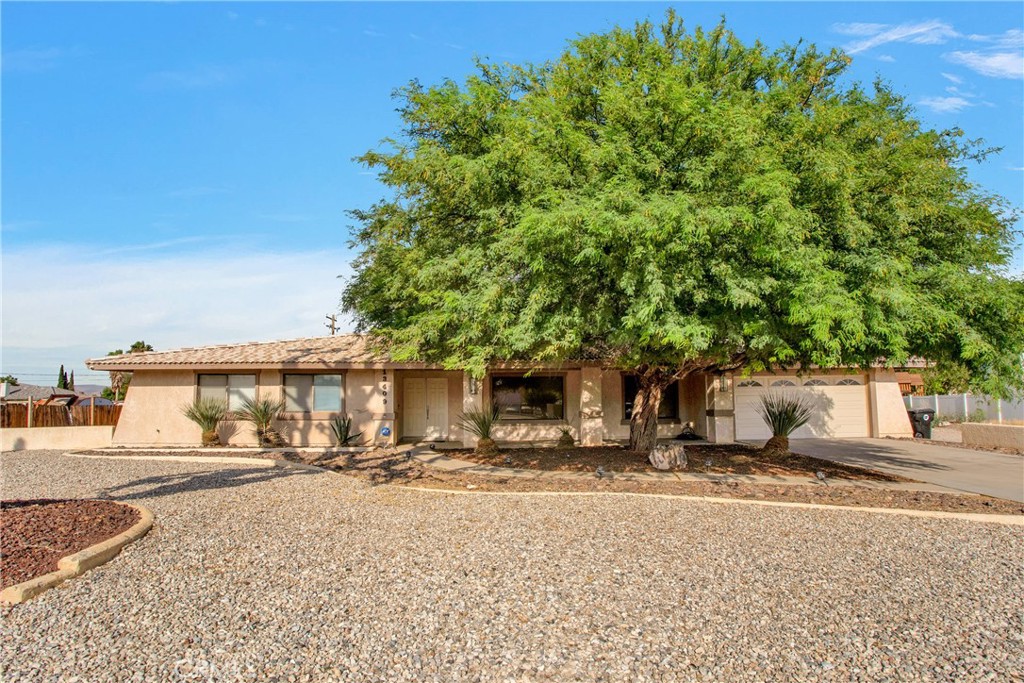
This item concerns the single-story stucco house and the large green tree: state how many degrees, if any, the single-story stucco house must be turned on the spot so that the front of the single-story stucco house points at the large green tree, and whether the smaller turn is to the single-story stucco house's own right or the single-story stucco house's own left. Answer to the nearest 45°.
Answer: approximately 45° to the single-story stucco house's own left

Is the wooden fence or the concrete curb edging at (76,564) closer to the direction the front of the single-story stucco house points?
the concrete curb edging

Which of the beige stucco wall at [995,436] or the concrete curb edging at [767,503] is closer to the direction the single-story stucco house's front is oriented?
the concrete curb edging

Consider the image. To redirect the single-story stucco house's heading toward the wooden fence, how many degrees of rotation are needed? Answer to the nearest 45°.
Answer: approximately 90° to its right

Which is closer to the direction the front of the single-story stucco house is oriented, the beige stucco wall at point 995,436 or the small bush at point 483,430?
the small bush

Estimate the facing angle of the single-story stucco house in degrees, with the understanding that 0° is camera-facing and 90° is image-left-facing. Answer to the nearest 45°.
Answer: approximately 0°

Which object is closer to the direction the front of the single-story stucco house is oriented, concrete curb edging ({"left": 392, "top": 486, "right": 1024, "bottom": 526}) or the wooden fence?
the concrete curb edging

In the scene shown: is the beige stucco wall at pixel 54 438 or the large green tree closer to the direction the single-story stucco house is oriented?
the large green tree

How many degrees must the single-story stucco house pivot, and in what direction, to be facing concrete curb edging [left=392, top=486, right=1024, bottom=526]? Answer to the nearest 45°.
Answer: approximately 45° to its left

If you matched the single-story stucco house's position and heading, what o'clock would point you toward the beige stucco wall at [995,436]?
The beige stucco wall is roughly at 9 o'clock from the single-story stucco house.

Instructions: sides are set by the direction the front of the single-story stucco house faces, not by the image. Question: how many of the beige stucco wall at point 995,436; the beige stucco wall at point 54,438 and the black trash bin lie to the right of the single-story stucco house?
1

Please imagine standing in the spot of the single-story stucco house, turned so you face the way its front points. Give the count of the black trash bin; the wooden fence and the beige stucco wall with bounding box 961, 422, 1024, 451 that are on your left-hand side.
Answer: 2

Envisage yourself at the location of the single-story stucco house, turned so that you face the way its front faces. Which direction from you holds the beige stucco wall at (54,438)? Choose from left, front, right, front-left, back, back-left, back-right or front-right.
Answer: right

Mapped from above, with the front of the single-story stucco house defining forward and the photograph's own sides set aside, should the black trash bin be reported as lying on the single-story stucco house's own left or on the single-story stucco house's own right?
on the single-story stucco house's own left
